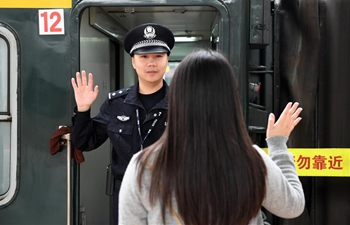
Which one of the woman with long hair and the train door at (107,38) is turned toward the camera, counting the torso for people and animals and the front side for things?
the train door

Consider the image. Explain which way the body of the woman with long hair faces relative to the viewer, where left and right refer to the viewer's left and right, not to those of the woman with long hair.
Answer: facing away from the viewer

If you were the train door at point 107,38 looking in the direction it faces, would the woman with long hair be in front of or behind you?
in front

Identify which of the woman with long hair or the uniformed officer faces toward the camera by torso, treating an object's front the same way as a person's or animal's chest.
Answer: the uniformed officer

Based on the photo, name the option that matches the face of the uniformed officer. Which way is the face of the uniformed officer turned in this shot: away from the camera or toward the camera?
toward the camera

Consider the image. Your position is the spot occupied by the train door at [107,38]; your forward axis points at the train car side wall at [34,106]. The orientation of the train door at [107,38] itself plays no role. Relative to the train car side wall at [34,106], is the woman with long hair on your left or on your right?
left

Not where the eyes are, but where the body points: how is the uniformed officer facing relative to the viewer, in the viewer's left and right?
facing the viewer

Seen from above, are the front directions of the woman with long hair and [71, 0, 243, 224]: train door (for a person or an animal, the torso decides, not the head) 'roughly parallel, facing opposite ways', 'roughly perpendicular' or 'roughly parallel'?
roughly parallel, facing opposite ways

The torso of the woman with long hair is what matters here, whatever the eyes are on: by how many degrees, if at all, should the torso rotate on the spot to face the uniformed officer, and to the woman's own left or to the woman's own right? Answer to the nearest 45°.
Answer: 0° — they already face them

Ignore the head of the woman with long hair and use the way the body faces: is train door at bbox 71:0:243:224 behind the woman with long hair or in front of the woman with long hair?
in front

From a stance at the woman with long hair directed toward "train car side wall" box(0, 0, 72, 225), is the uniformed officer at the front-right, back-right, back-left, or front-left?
front-right

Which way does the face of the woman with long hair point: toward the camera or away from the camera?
away from the camera
